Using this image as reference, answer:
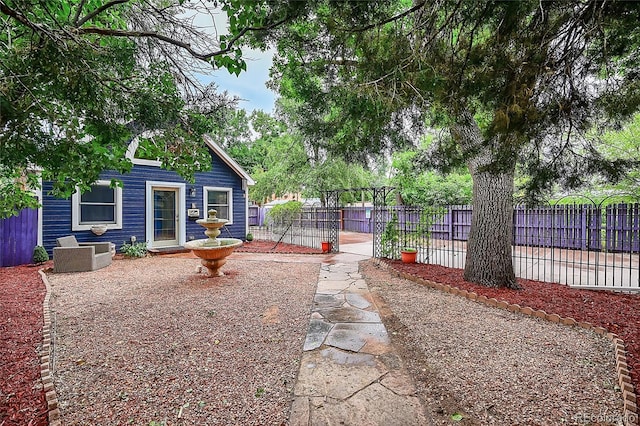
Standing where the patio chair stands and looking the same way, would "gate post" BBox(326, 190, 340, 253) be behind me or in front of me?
in front

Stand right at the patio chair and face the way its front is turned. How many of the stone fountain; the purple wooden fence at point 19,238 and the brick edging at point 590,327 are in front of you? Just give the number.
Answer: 2

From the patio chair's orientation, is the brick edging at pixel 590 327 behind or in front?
in front

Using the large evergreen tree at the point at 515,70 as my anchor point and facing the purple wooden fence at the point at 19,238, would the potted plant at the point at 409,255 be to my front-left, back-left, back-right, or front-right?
front-right

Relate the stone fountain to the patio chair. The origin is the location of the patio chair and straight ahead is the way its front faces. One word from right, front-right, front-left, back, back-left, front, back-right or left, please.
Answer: front

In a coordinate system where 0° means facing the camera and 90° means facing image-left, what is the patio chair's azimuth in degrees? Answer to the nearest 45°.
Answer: approximately 315°

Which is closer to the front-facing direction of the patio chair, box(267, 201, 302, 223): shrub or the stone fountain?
the stone fountain

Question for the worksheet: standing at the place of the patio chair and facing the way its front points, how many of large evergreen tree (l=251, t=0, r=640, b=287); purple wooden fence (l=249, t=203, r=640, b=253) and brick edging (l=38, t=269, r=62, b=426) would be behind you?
0

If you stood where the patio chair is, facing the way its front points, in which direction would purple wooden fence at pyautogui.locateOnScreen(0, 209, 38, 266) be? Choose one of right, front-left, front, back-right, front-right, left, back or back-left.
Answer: back

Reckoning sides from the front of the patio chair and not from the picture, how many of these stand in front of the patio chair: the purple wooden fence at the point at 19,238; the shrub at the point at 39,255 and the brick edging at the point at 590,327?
1

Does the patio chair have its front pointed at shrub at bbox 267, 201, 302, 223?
no

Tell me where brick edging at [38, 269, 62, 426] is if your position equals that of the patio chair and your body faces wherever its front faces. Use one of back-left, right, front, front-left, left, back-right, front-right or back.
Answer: front-right

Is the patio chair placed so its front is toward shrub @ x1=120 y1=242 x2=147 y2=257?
no

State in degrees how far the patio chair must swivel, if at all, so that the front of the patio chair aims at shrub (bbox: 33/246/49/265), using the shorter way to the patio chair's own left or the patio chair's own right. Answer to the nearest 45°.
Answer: approximately 180°
